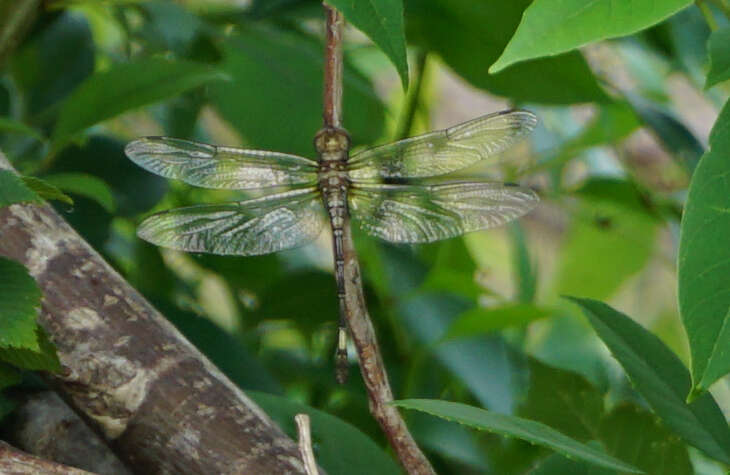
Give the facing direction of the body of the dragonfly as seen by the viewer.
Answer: away from the camera
